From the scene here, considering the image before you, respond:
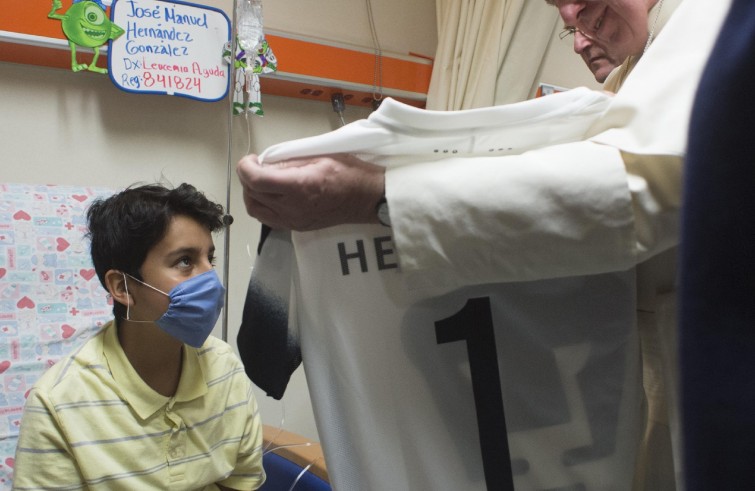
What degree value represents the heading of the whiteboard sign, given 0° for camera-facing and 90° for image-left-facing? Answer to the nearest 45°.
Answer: approximately 0°

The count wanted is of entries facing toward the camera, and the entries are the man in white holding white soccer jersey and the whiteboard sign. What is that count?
1
